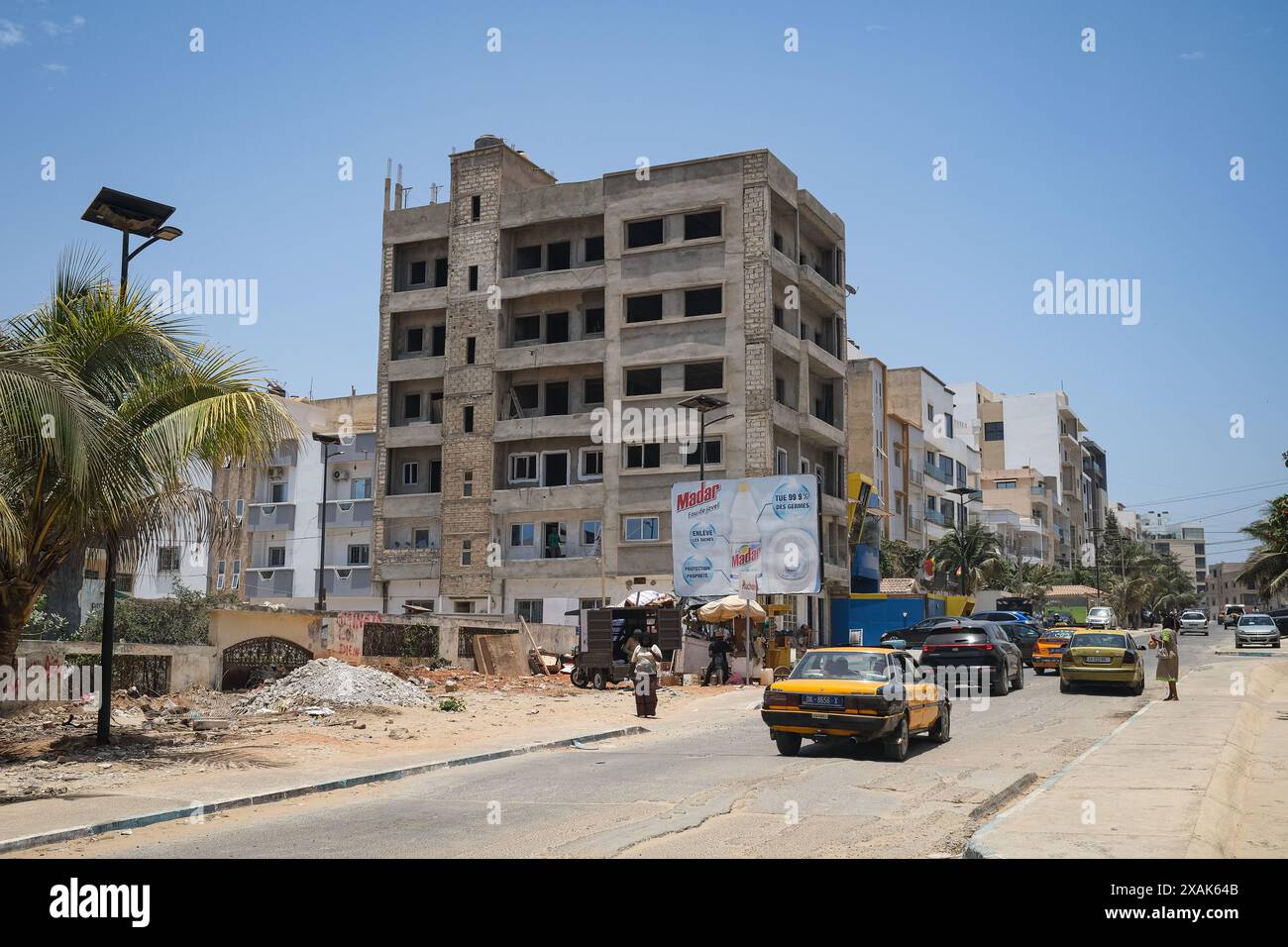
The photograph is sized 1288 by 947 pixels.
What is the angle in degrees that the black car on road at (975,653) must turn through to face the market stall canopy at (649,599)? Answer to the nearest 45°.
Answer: approximately 90° to its left

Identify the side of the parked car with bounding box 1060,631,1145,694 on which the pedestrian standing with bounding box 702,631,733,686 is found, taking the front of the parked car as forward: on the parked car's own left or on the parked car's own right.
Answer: on the parked car's own left

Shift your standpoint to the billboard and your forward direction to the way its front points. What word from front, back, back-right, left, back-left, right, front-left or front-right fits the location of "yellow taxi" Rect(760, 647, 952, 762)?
front

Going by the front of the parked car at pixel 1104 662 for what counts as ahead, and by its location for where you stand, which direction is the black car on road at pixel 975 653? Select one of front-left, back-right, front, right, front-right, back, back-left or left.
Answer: left

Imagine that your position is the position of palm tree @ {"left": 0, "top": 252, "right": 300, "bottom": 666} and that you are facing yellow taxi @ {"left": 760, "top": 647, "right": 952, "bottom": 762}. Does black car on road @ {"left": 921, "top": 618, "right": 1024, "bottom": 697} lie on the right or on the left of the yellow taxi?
left

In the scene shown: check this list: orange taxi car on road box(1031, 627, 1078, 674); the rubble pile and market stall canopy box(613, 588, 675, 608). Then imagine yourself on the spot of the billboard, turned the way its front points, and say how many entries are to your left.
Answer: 1

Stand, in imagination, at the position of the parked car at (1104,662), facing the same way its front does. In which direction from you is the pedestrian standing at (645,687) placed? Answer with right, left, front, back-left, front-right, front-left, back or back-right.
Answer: back-left

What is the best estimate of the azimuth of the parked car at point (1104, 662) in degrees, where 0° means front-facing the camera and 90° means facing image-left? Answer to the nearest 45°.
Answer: approximately 180°

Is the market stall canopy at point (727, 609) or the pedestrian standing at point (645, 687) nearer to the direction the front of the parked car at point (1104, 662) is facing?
the market stall canopy

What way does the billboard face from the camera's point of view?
toward the camera
